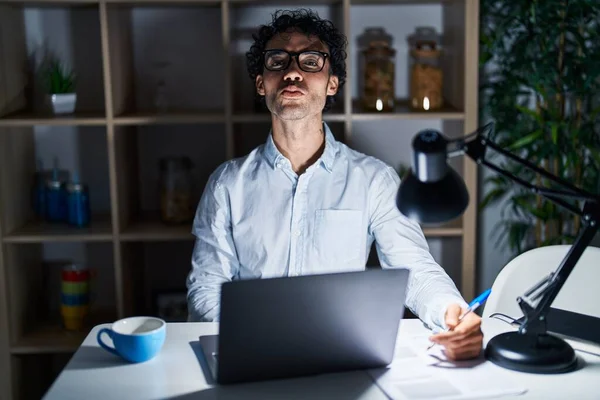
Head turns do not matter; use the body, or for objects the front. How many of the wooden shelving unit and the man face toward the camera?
2

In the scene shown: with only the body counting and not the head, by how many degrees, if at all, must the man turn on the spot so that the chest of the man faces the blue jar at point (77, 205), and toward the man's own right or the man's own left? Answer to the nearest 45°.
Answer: approximately 135° to the man's own right

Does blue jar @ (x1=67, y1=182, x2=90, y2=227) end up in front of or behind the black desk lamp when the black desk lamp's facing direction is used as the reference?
in front

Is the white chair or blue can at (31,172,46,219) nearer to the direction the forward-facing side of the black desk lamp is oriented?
the blue can

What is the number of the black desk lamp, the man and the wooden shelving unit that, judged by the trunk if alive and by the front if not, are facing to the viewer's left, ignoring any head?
1

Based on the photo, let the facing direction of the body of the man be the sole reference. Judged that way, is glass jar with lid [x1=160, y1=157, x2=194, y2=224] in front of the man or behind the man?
behind

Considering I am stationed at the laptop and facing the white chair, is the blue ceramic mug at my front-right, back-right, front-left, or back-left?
back-left

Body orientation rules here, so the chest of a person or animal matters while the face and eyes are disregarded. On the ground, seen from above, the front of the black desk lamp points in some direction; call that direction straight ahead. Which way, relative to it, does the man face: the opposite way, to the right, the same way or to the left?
to the left

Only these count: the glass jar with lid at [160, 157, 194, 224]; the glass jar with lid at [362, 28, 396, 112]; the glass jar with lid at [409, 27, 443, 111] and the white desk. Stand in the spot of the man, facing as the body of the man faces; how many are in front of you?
1

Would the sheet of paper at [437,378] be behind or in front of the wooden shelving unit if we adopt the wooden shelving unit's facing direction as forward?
in front

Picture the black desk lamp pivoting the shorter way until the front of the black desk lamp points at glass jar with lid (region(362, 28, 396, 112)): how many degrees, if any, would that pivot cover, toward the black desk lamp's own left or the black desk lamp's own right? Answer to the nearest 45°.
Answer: approximately 90° to the black desk lamp's own right

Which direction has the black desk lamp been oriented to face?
to the viewer's left

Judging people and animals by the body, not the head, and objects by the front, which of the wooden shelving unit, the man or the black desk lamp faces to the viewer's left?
the black desk lamp

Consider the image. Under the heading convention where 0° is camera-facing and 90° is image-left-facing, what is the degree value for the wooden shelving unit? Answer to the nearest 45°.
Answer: approximately 0°
